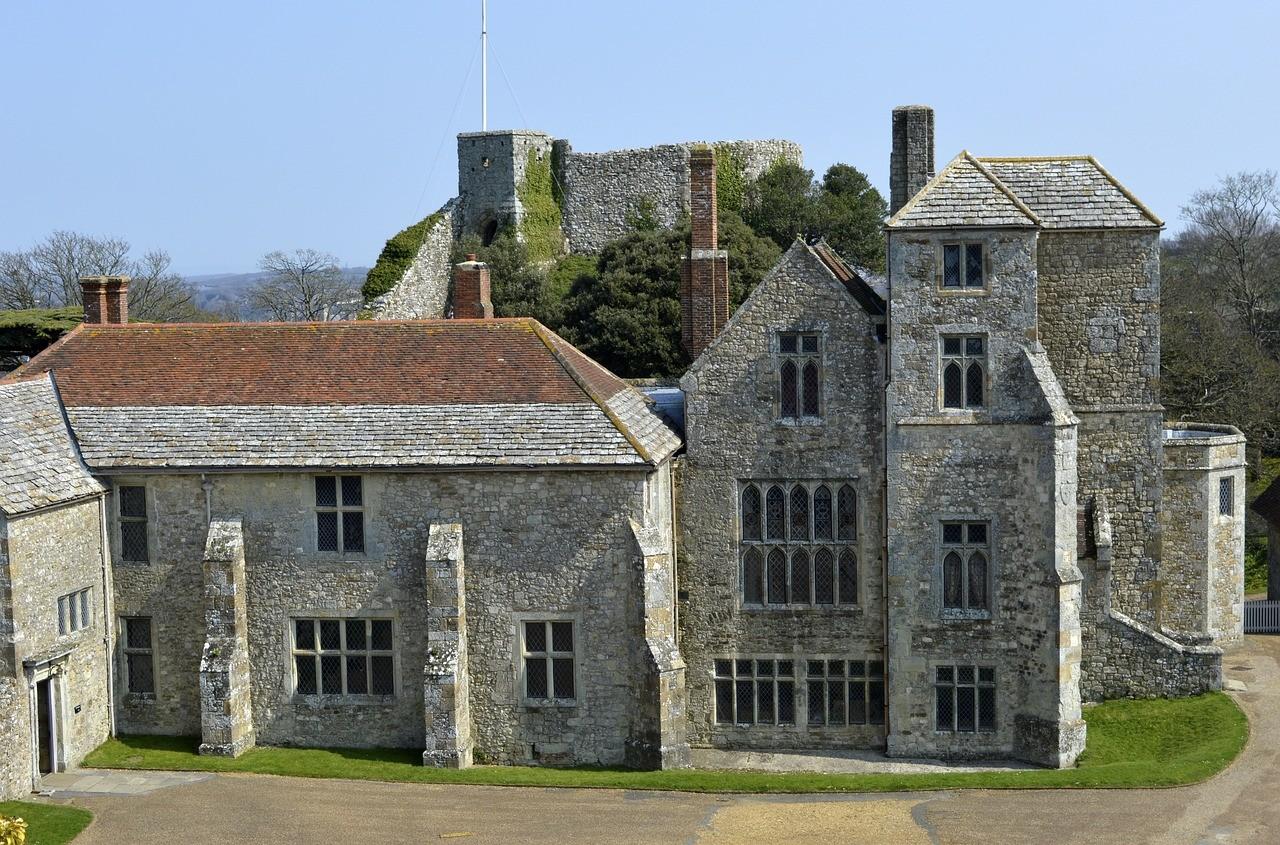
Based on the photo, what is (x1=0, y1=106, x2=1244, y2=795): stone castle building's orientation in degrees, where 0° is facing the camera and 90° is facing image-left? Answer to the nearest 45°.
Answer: approximately 0°
